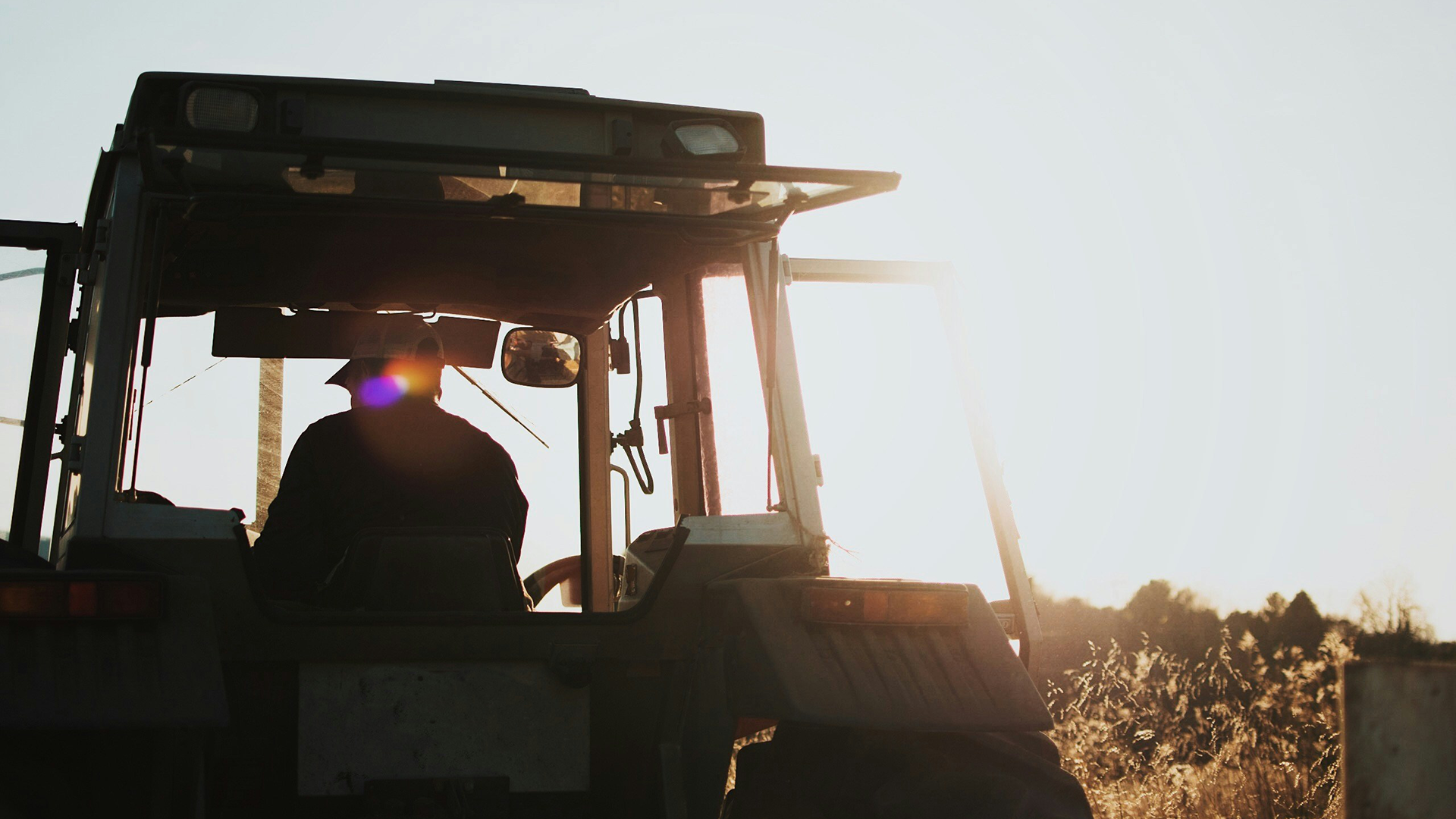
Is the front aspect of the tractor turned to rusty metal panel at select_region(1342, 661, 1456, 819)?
no

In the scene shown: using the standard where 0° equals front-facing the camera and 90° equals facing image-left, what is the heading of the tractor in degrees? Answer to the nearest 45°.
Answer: approximately 180°

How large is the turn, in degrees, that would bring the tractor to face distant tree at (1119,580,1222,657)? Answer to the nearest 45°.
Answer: approximately 45° to its right

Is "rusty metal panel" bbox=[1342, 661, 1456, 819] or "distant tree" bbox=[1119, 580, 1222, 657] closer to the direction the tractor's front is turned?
the distant tree

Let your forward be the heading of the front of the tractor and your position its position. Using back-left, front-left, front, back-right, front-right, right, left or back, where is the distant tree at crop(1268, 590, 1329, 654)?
front-right
